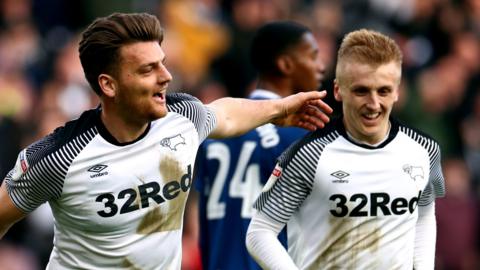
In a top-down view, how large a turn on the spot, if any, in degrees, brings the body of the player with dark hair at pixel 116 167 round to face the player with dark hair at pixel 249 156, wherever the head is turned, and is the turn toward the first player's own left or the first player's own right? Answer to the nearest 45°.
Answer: approximately 90° to the first player's own left

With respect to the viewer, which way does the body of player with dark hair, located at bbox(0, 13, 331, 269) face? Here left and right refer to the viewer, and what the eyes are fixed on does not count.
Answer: facing the viewer and to the right of the viewer

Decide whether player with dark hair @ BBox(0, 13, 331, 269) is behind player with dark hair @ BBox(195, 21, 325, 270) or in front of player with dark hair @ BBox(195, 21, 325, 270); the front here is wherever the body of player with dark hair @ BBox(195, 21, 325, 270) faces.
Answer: behind

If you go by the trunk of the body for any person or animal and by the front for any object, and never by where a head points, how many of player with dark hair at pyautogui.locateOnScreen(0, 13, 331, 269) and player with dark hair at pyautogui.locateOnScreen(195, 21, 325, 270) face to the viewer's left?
0

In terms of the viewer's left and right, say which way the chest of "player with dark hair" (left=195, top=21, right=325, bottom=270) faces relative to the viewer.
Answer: facing away from the viewer and to the right of the viewer
